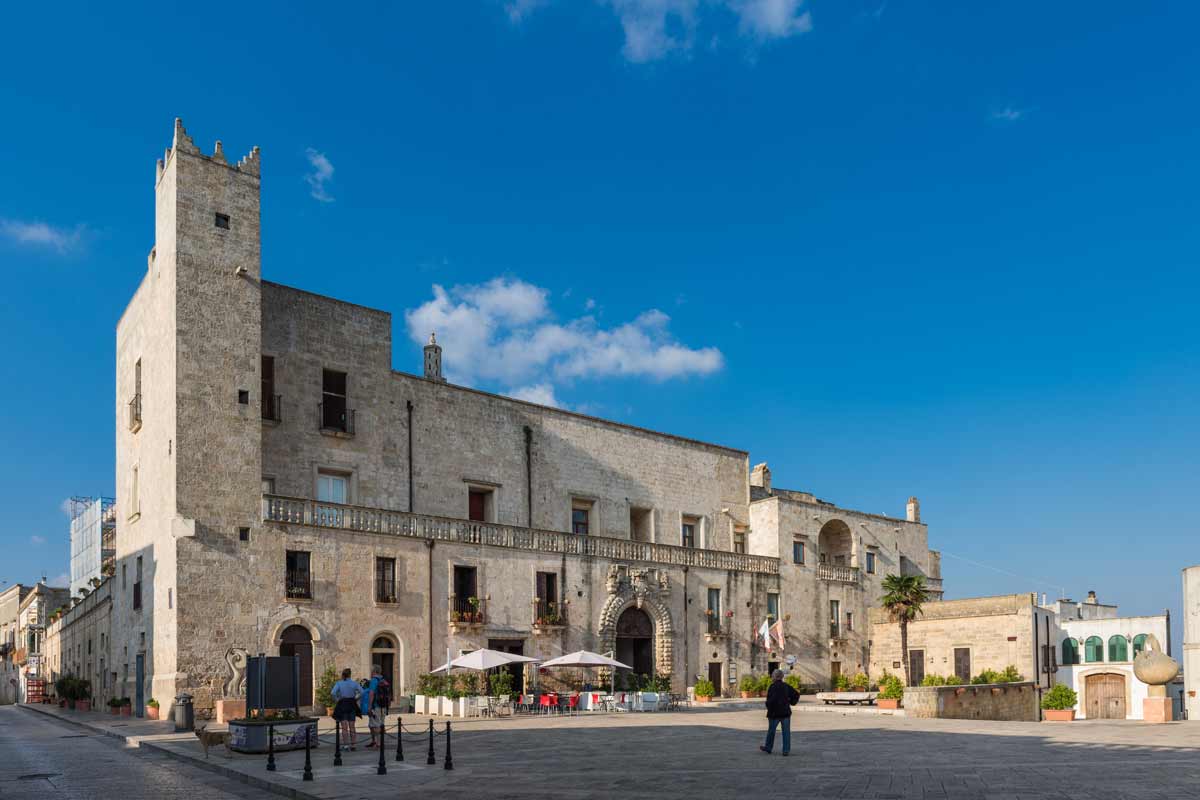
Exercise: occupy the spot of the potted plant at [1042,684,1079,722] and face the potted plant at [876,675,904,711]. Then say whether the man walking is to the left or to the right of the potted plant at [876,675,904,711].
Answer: left

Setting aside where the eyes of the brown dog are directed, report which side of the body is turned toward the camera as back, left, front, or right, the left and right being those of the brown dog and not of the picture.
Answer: left

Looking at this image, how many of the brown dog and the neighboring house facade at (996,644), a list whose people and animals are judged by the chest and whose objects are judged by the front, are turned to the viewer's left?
1

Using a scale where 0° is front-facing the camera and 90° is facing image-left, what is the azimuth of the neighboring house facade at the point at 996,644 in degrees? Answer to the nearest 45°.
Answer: approximately 0°

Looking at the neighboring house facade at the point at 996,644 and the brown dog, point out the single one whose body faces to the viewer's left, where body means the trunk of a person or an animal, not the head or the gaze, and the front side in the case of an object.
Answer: the brown dog

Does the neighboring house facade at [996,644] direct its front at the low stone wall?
yes
